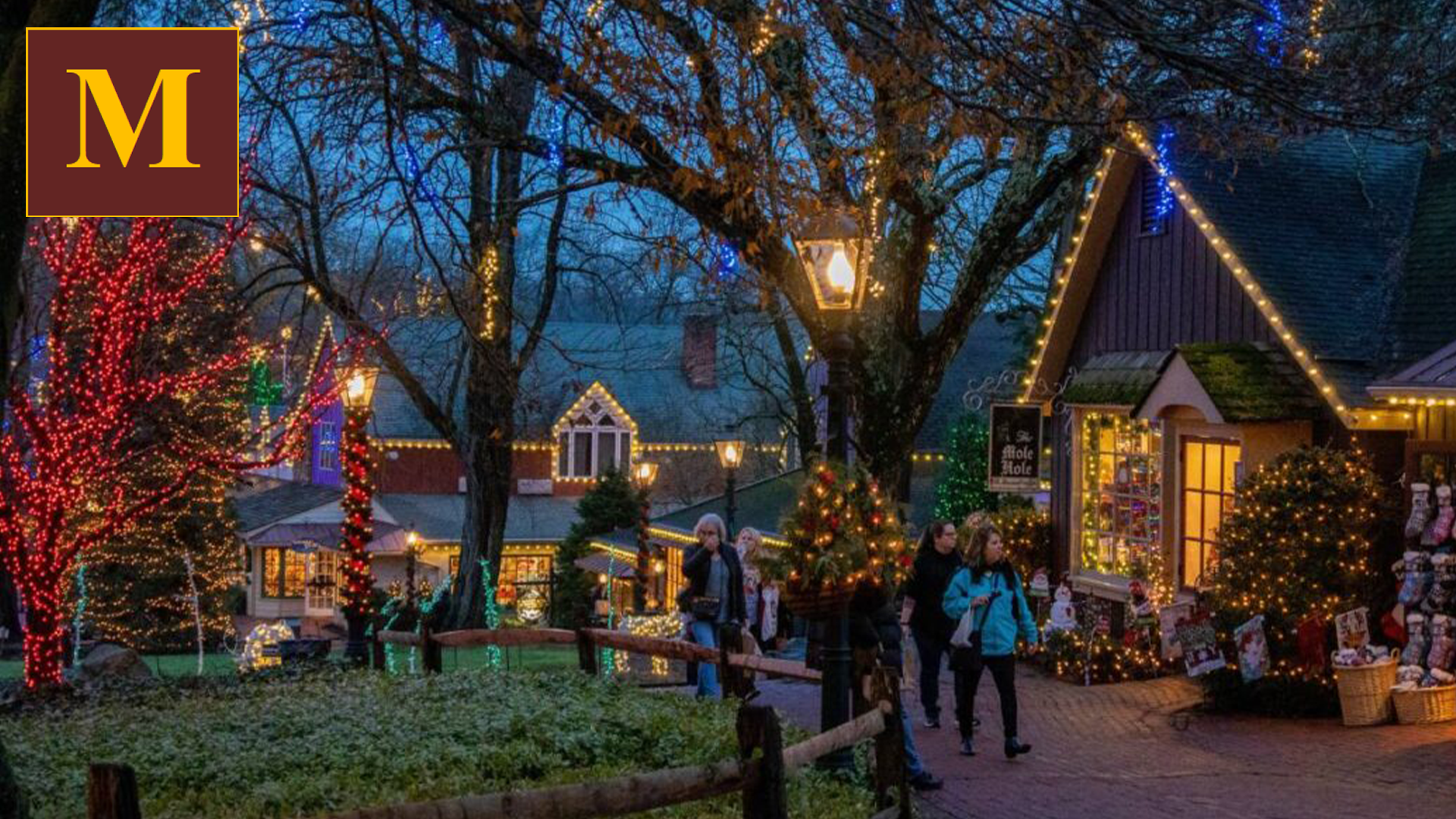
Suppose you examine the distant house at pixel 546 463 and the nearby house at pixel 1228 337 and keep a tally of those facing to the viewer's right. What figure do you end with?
0

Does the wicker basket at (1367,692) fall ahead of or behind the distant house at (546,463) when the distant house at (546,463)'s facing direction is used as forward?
ahead

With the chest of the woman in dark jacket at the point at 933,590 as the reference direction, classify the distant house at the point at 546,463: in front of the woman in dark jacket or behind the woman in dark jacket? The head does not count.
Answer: behind

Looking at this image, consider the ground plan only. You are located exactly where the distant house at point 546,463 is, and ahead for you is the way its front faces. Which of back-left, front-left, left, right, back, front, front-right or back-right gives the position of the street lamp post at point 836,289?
front

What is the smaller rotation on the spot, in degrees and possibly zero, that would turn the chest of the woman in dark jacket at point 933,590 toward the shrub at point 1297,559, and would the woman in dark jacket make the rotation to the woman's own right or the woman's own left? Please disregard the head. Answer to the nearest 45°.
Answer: approximately 90° to the woman's own left

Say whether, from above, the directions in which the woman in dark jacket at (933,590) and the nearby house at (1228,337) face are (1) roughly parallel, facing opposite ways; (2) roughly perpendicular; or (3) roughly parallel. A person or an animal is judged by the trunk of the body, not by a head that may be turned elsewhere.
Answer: roughly perpendicular

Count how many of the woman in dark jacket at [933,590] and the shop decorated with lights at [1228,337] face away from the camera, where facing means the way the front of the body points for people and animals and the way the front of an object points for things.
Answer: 0

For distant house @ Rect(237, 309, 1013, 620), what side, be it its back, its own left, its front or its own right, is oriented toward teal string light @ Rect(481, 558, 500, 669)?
front

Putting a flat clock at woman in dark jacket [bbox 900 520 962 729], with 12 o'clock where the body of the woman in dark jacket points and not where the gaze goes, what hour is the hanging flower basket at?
The hanging flower basket is roughly at 2 o'clock from the woman in dark jacket.

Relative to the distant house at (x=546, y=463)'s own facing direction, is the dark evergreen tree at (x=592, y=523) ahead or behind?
ahead

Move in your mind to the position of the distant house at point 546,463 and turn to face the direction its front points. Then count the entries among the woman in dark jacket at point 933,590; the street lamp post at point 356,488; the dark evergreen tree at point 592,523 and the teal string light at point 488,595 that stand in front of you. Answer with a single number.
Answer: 4

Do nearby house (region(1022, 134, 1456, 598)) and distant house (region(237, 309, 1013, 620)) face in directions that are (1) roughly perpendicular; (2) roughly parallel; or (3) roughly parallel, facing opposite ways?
roughly perpendicular

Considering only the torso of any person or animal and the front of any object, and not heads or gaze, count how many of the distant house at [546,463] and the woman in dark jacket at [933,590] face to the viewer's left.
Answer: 0

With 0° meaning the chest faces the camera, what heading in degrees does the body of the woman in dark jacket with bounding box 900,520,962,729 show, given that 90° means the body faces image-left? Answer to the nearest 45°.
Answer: approximately 315°

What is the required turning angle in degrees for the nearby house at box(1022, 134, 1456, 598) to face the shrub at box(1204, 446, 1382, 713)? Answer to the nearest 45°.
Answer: approximately 45° to its left

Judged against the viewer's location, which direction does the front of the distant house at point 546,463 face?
facing the viewer

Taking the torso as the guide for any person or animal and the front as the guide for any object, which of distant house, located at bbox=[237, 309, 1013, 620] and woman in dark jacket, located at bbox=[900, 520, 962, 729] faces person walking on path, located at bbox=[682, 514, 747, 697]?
the distant house
